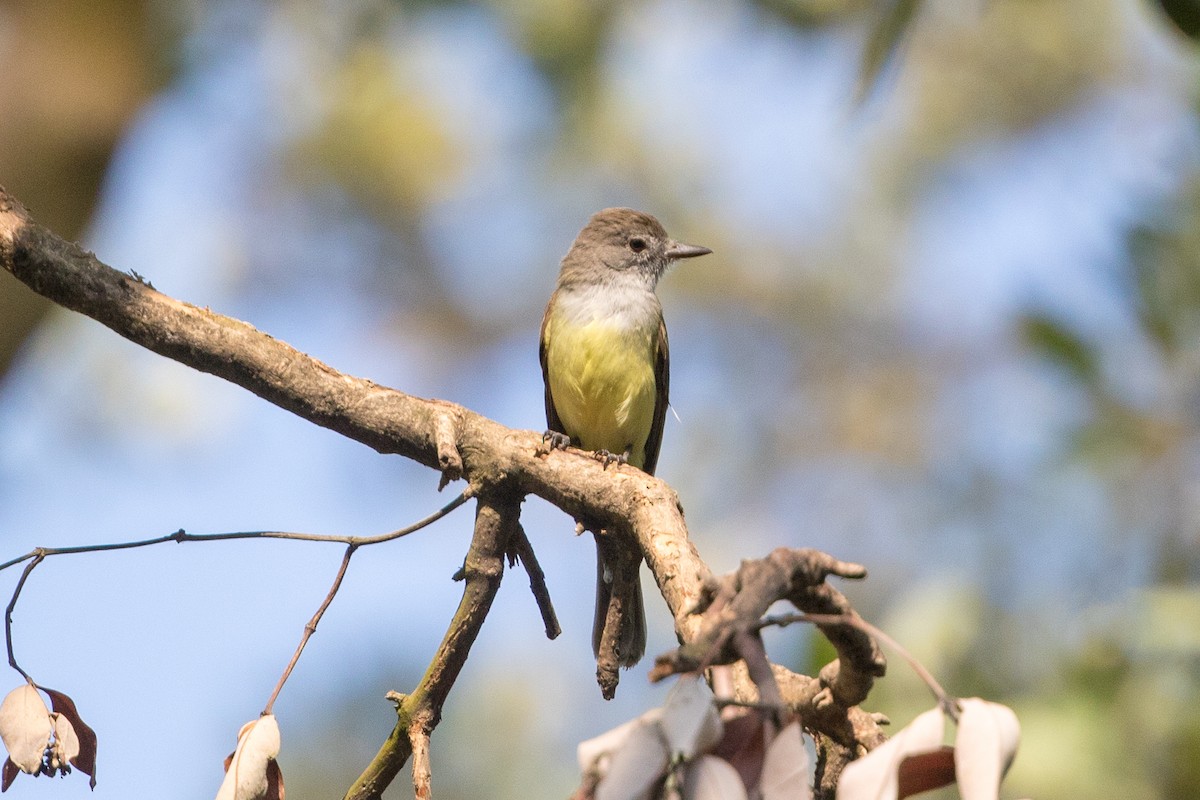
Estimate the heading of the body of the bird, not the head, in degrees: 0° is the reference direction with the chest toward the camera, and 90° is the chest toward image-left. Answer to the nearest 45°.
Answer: approximately 0°

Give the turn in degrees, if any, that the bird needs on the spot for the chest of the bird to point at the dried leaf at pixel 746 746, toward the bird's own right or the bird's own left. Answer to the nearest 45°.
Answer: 0° — it already faces it

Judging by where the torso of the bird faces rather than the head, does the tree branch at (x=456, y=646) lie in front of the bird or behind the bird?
in front

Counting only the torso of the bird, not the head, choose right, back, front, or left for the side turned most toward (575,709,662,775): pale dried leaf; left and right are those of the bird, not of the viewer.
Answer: front

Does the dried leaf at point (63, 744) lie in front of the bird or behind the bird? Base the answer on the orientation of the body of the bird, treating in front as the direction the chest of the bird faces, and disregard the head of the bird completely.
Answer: in front

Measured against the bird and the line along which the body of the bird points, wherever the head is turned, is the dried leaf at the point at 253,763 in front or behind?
in front
